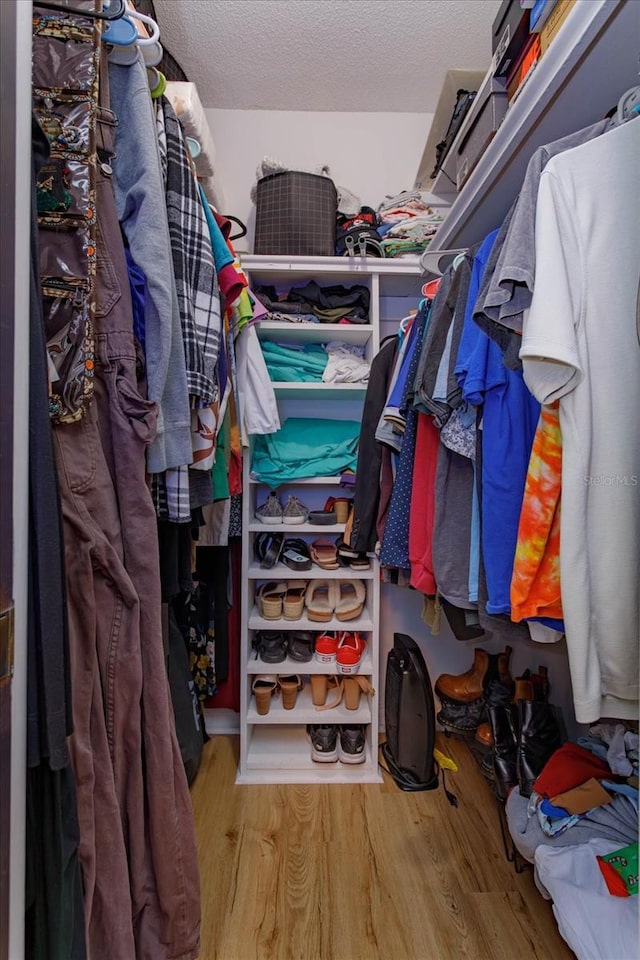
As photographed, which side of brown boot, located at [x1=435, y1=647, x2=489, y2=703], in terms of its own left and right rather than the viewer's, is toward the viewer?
left

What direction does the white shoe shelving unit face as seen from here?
toward the camera

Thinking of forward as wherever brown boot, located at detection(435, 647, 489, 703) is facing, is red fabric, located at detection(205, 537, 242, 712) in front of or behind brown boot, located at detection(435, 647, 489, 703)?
in front

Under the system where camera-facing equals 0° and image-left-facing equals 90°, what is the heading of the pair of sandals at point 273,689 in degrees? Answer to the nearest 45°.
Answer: approximately 180°

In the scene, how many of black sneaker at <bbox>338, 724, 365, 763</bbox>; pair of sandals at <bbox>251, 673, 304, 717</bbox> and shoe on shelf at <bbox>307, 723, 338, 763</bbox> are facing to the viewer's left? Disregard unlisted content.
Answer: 0
